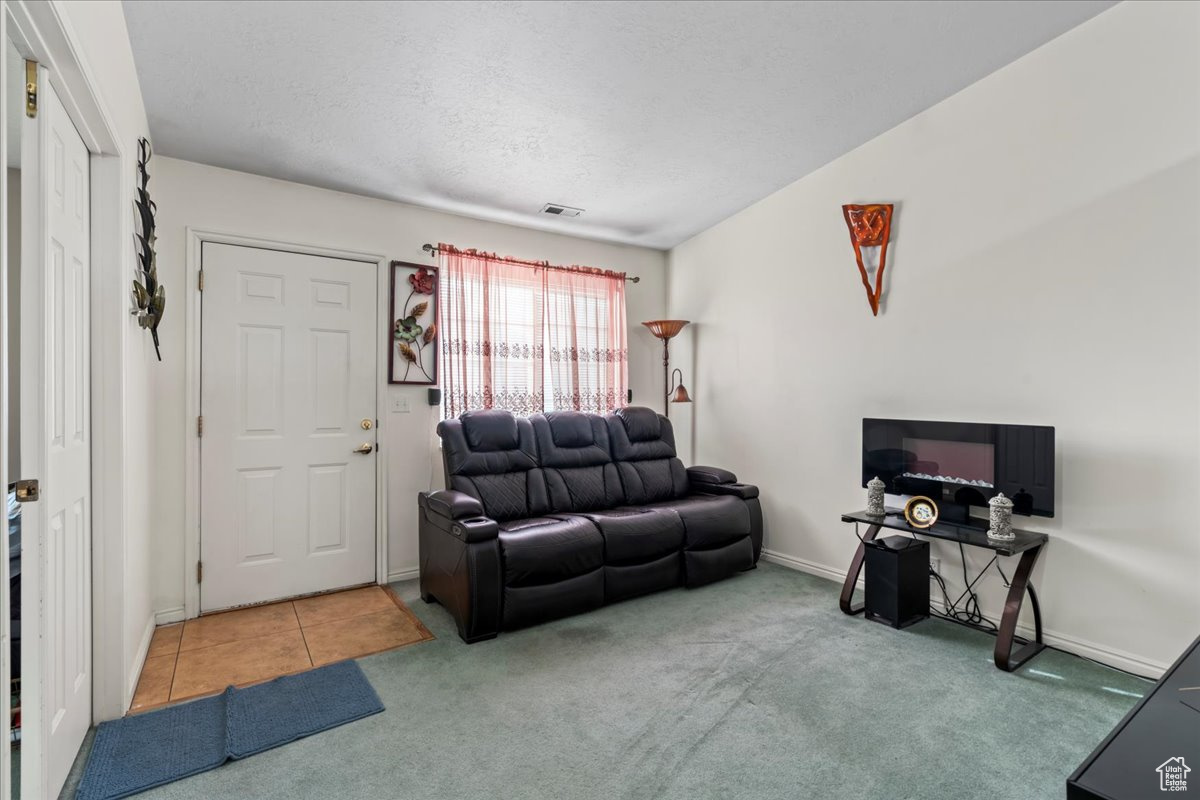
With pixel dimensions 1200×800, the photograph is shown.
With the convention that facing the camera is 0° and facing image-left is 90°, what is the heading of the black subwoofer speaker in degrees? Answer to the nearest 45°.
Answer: approximately 45°

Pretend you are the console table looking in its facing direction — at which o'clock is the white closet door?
The white closet door is roughly at 12 o'clock from the console table.

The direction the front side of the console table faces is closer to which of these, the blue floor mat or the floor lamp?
the blue floor mat

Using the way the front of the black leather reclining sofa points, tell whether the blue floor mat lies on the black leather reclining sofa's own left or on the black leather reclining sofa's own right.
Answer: on the black leather reclining sofa's own right

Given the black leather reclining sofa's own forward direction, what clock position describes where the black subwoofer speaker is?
The black subwoofer speaker is roughly at 11 o'clock from the black leather reclining sofa.

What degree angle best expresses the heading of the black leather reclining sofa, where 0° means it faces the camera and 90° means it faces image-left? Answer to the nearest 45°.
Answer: approximately 315°

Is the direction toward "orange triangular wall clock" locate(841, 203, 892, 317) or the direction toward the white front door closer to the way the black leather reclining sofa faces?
the orange triangular wall clock

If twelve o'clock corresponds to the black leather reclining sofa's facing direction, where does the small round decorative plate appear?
The small round decorative plate is roughly at 11 o'clock from the black leather reclining sofa.
